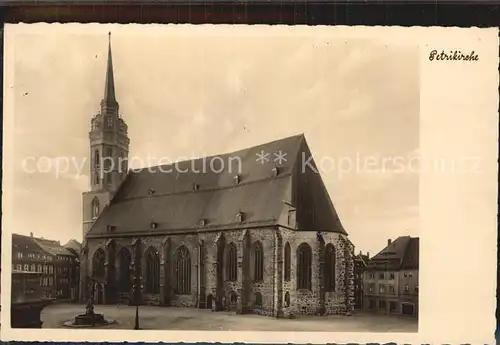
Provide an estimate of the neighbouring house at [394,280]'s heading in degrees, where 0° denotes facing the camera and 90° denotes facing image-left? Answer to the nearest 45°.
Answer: approximately 45°
